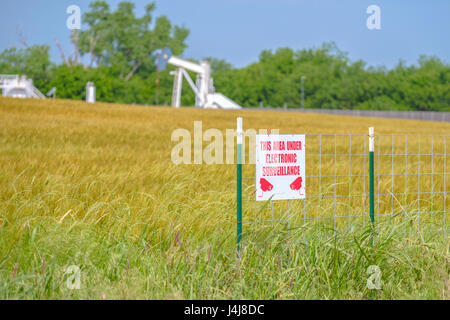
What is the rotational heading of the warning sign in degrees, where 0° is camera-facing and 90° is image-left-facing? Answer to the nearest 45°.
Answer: approximately 0°
